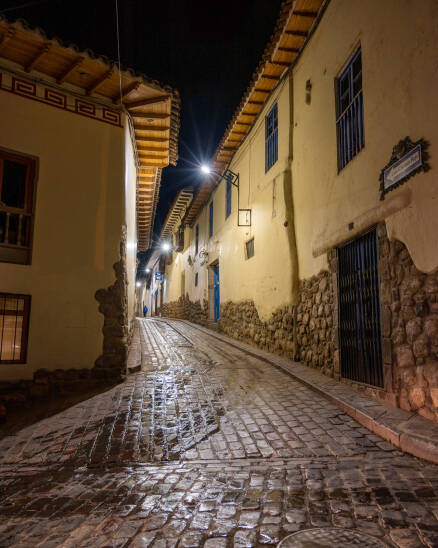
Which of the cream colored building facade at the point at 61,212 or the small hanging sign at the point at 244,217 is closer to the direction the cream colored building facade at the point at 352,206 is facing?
the cream colored building facade

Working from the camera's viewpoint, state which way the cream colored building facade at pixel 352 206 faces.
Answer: facing the viewer and to the left of the viewer
